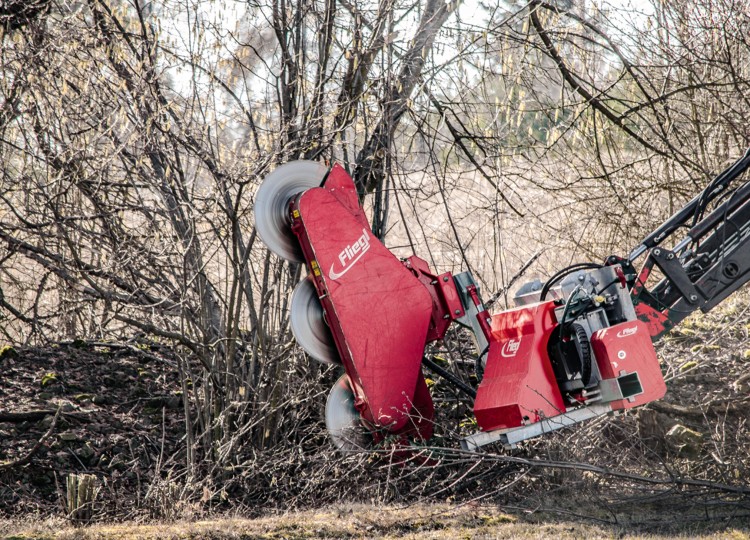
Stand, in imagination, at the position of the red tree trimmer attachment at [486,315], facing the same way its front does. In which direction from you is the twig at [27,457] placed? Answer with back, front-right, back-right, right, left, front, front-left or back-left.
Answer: front

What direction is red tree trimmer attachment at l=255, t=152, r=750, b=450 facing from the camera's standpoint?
to the viewer's left
